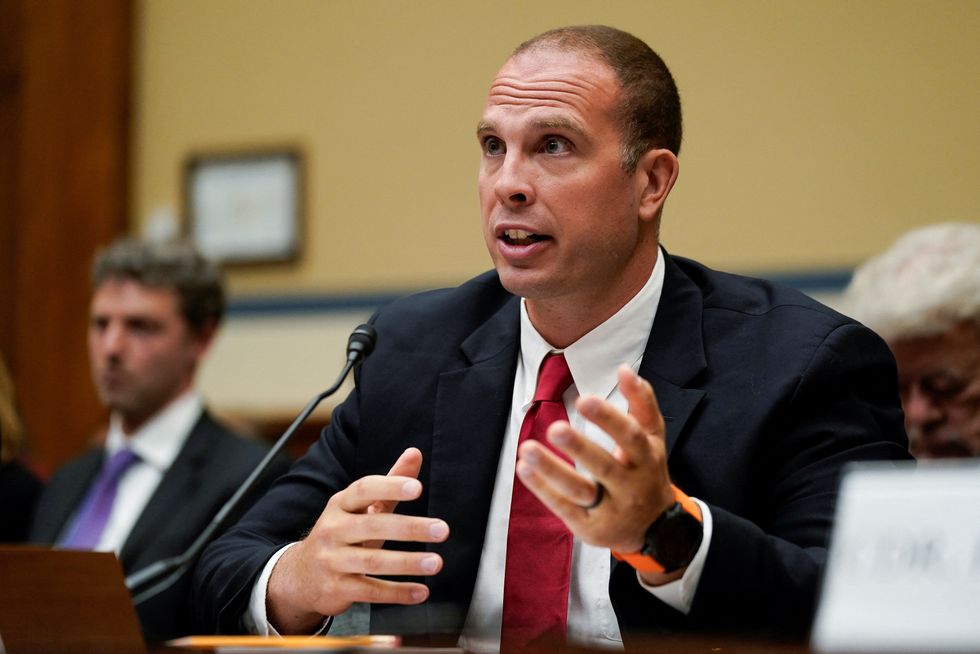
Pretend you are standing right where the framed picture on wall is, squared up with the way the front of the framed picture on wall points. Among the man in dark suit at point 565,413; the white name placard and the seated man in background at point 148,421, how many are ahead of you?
3

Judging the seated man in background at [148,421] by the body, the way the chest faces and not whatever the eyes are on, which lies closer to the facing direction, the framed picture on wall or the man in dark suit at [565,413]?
the man in dark suit

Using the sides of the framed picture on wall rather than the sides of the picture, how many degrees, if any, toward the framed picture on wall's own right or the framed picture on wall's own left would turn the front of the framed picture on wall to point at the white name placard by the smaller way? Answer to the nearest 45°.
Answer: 0° — it already faces it

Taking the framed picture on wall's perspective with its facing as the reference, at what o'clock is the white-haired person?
The white-haired person is roughly at 11 o'clock from the framed picture on wall.

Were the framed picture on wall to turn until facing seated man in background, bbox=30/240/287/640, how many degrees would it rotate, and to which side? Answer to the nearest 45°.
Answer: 0° — it already faces them

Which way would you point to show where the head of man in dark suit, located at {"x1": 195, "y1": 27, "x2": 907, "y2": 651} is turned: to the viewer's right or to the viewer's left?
to the viewer's left
